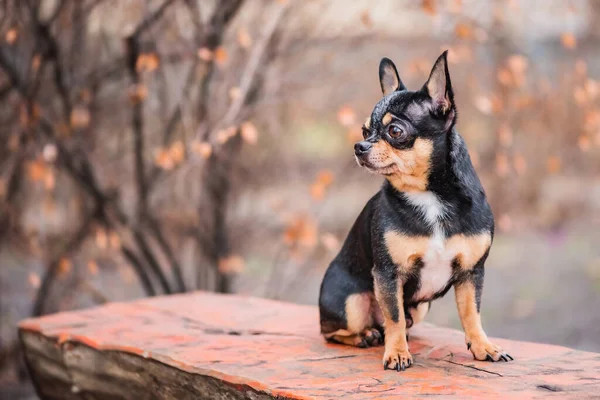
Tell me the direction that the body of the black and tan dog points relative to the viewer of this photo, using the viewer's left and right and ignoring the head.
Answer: facing the viewer and to the right of the viewer

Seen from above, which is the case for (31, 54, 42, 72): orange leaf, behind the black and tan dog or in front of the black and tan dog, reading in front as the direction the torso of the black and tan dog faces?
behind
